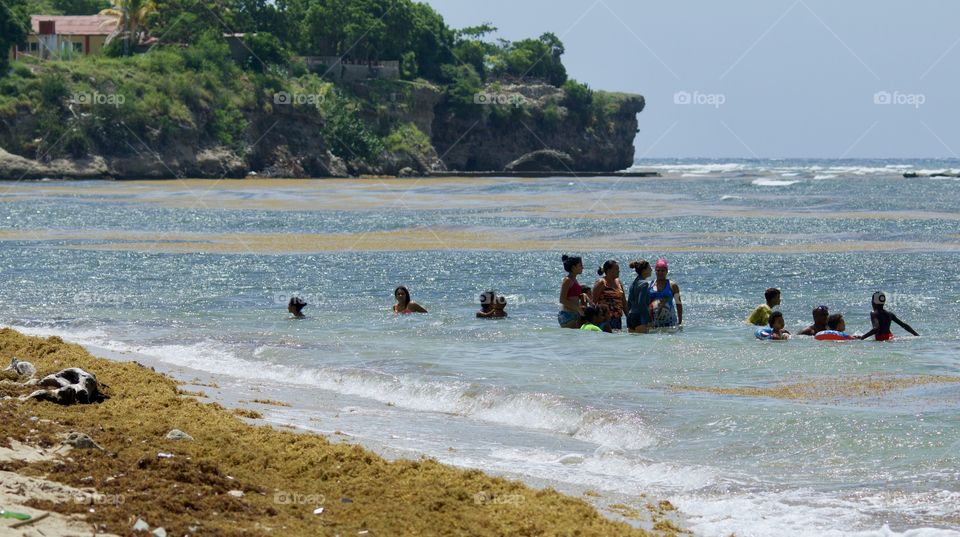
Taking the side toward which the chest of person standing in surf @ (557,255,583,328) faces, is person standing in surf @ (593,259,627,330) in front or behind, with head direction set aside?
in front
